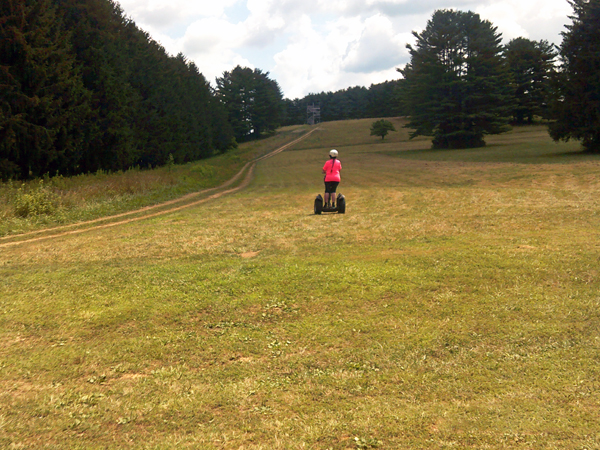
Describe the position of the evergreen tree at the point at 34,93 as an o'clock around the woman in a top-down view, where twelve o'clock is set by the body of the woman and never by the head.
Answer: The evergreen tree is roughly at 10 o'clock from the woman.

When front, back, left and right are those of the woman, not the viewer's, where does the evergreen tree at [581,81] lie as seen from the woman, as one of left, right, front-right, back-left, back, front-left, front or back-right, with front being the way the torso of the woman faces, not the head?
front-right

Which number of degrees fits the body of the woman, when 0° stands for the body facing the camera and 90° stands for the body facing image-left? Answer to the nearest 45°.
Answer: approximately 180°

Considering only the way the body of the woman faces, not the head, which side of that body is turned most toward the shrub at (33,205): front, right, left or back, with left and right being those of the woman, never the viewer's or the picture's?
left

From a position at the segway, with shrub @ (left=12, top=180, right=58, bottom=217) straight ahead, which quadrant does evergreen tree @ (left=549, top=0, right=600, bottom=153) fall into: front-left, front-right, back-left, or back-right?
back-right

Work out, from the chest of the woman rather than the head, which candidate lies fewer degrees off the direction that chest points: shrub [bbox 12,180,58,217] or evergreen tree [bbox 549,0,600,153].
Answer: the evergreen tree
